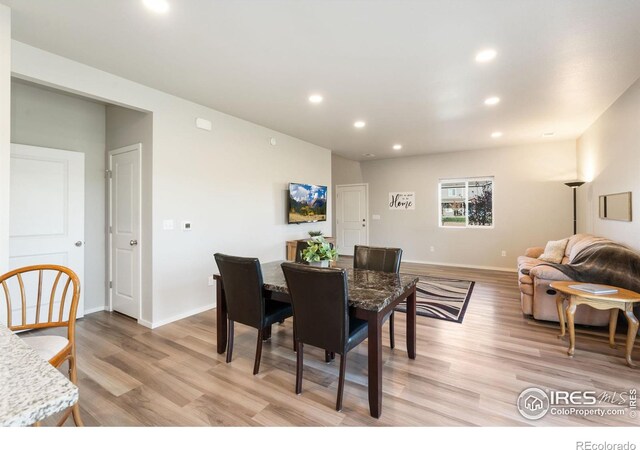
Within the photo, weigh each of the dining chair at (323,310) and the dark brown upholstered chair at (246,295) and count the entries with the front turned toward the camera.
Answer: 0

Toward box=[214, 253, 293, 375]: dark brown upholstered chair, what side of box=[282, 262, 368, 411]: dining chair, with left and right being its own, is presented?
left

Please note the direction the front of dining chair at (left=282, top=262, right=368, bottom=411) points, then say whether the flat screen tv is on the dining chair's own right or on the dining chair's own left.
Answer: on the dining chair's own left

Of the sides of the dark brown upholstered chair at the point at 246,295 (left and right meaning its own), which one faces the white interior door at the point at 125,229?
left

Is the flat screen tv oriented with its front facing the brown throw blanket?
yes

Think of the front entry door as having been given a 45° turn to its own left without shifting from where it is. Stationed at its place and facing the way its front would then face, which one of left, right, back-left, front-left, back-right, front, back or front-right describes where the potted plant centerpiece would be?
front-right

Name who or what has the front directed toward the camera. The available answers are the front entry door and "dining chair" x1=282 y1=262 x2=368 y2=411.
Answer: the front entry door

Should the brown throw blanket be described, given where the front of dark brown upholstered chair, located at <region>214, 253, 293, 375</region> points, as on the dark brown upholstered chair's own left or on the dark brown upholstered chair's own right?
on the dark brown upholstered chair's own right

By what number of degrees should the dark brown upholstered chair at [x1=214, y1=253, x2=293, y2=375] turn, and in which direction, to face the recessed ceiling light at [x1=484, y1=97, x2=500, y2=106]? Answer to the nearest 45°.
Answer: approximately 45° to its right

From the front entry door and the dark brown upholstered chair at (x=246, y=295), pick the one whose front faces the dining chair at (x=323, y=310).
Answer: the front entry door

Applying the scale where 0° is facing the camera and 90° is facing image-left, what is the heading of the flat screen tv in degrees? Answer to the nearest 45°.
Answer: approximately 315°

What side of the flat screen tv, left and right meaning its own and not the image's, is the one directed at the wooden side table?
front

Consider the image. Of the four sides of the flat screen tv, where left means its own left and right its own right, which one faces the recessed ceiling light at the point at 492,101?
front

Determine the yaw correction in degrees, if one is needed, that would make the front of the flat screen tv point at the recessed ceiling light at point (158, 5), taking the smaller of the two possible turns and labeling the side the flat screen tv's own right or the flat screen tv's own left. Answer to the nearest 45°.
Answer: approximately 45° to the flat screen tv's own right

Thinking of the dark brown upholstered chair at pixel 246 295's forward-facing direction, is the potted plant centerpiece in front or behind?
in front

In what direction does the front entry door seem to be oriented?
toward the camera

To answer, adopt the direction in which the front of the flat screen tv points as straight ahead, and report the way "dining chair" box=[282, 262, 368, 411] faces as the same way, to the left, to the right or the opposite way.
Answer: to the left

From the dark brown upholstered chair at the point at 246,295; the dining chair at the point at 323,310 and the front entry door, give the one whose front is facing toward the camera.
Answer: the front entry door

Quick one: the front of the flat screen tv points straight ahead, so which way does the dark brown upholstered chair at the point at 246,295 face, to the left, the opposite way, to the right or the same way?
to the left

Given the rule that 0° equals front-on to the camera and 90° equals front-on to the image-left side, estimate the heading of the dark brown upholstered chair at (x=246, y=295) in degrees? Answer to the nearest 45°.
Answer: approximately 225°

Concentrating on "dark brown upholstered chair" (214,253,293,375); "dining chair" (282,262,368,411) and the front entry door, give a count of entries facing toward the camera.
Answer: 1
